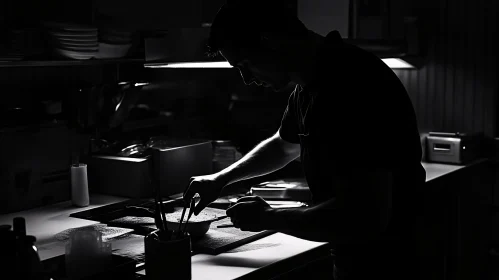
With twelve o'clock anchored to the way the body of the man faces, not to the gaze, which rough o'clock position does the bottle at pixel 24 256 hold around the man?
The bottle is roughly at 11 o'clock from the man.

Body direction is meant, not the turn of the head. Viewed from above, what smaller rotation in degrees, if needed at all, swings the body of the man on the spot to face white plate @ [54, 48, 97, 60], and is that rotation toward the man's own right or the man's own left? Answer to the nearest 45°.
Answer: approximately 45° to the man's own right

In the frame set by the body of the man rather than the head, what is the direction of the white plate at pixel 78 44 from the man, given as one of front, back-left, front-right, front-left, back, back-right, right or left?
front-right

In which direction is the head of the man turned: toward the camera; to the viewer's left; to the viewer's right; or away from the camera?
to the viewer's left

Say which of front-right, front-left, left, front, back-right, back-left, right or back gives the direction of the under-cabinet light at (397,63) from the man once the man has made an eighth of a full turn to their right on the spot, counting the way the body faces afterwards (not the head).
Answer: front-right

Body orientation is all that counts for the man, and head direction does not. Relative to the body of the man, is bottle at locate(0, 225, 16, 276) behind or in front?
in front

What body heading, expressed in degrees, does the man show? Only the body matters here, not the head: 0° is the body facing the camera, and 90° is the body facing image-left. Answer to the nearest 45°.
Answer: approximately 90°
